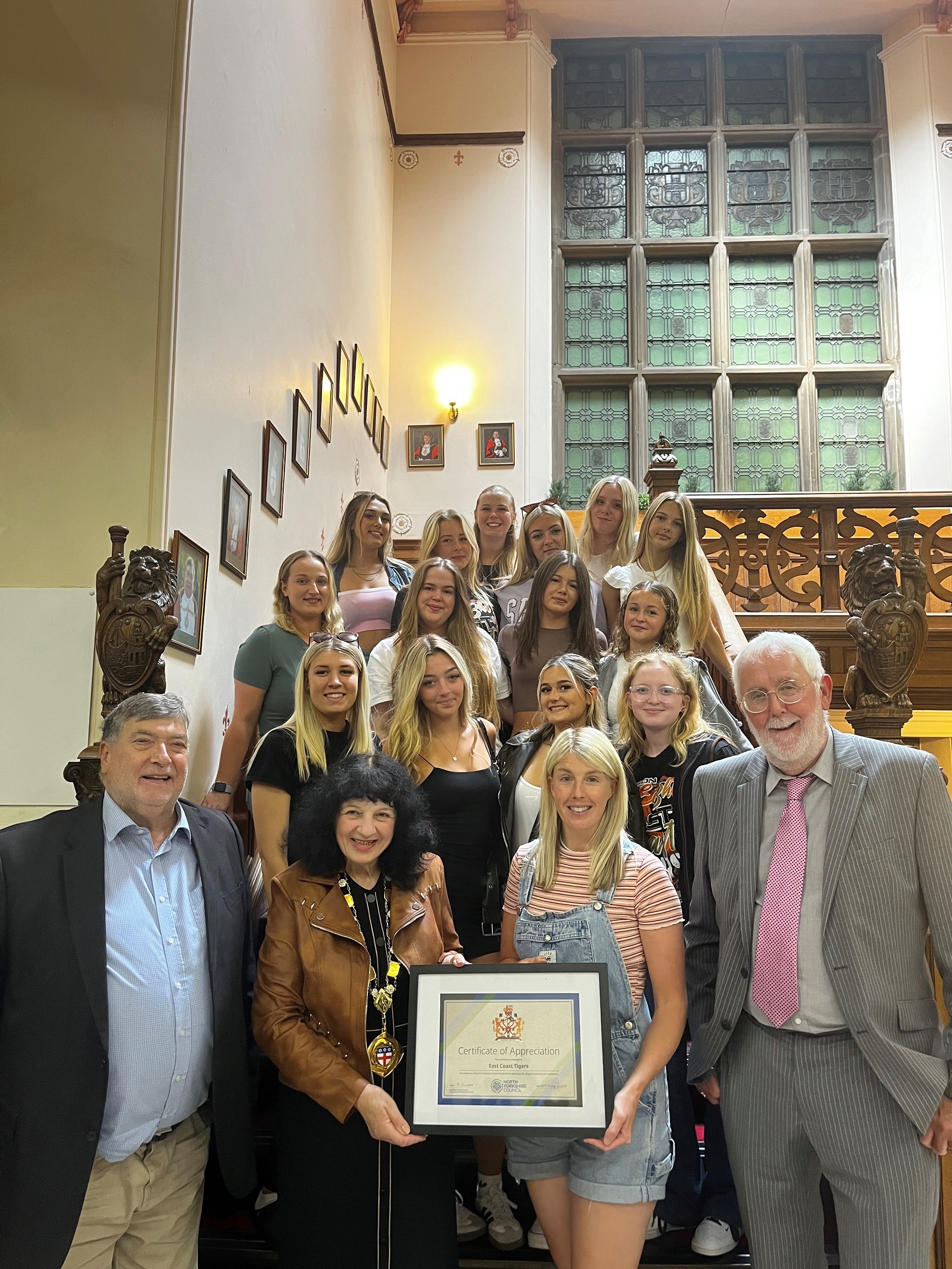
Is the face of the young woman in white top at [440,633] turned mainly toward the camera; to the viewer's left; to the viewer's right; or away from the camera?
toward the camera

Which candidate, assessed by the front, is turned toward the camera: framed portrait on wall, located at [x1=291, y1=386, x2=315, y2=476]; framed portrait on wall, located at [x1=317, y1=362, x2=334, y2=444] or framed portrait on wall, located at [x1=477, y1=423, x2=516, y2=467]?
framed portrait on wall, located at [x1=477, y1=423, x2=516, y2=467]

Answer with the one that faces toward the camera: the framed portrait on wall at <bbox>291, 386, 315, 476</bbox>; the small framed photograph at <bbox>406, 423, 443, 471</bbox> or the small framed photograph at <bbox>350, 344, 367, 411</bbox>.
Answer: the small framed photograph at <bbox>406, 423, 443, 471</bbox>

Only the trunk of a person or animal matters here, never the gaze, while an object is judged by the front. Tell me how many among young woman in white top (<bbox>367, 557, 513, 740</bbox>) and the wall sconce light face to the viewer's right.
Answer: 0

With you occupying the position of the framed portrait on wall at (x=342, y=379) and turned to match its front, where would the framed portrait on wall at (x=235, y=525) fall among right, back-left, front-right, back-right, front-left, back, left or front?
right

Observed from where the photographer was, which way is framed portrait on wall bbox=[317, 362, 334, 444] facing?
facing to the right of the viewer

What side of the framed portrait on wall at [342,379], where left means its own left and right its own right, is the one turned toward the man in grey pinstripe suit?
right

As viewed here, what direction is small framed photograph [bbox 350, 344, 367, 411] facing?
to the viewer's right

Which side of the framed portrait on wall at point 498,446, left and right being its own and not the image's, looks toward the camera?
front

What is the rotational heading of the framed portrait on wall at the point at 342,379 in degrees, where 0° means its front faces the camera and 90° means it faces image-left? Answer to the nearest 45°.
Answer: approximately 270°

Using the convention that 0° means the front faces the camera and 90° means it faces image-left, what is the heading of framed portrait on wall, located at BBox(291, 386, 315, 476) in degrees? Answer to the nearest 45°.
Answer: approximately 270°

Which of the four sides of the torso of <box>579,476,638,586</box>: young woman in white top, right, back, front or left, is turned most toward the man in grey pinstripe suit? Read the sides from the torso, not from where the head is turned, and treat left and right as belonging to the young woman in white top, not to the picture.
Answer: front

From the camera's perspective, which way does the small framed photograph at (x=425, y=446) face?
toward the camera

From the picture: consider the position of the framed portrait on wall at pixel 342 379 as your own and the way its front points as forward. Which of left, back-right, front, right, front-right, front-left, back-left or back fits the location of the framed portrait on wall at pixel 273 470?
right

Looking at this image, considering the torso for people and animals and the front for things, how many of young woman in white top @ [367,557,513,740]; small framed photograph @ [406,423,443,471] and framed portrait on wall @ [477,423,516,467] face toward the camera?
3

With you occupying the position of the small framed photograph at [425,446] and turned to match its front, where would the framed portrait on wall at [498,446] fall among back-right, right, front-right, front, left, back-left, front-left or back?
left
